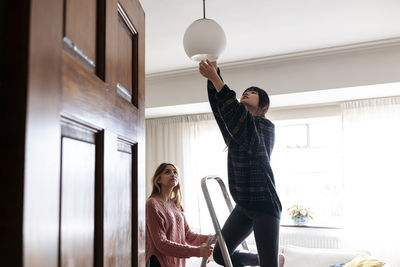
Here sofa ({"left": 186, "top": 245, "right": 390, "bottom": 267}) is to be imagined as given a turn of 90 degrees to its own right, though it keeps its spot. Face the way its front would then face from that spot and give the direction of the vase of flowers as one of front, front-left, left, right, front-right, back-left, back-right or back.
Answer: right

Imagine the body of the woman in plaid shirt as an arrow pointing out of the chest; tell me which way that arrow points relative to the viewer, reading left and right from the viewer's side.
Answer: facing to the left of the viewer

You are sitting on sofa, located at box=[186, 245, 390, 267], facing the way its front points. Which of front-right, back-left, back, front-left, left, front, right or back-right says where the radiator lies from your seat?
back

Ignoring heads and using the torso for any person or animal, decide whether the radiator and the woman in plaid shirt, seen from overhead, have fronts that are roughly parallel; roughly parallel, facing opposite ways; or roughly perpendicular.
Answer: roughly perpendicular

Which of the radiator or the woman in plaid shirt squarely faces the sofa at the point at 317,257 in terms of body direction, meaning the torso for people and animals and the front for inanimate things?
the radiator

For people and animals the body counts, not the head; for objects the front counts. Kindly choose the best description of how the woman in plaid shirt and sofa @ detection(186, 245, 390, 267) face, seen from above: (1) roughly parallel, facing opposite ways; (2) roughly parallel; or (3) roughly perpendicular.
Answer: roughly perpendicular

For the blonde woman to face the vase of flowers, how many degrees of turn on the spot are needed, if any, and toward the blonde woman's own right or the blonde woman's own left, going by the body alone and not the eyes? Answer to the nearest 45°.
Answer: approximately 90° to the blonde woman's own left

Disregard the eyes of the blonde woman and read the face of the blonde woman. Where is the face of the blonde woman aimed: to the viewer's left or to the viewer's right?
to the viewer's right

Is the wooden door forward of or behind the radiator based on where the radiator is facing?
forward

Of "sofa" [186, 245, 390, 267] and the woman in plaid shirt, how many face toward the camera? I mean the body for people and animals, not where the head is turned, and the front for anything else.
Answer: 1
